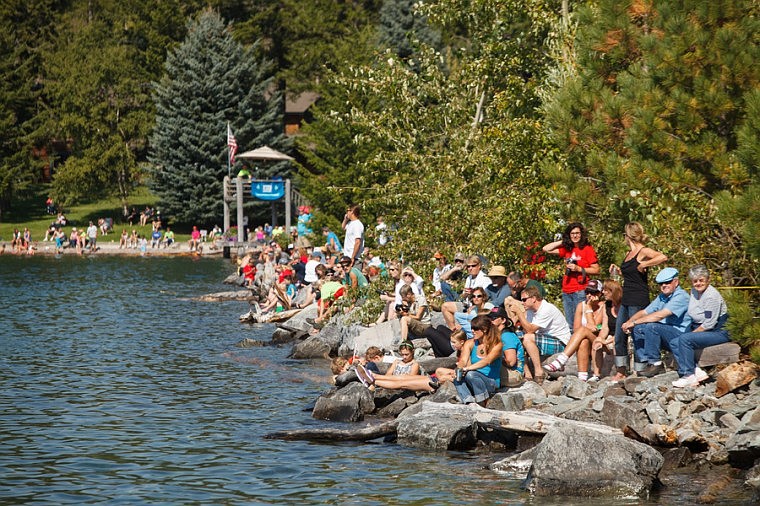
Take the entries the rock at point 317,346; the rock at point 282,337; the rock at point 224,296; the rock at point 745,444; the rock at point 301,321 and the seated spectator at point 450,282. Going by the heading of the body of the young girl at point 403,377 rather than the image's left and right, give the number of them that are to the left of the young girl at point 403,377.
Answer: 1

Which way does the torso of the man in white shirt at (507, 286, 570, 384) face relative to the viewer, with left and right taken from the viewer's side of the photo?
facing to the left of the viewer

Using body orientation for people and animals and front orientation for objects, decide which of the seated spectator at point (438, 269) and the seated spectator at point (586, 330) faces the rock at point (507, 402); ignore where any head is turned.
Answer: the seated spectator at point (586, 330)

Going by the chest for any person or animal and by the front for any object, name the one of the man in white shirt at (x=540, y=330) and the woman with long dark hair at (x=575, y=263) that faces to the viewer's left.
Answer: the man in white shirt

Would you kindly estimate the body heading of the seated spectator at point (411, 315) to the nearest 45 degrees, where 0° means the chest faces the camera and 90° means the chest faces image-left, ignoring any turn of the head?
approximately 90°

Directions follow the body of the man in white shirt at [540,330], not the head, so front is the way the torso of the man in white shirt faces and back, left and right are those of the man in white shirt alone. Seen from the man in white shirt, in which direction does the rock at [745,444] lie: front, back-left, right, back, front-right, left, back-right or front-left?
back-left

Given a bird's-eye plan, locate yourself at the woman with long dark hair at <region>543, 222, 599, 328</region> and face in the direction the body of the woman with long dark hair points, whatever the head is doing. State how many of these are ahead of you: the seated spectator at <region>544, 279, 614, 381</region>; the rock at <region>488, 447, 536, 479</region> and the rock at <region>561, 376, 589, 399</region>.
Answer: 3

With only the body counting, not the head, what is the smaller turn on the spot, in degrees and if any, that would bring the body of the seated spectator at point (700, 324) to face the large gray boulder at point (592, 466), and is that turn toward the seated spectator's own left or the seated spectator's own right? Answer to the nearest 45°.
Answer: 0° — they already face it

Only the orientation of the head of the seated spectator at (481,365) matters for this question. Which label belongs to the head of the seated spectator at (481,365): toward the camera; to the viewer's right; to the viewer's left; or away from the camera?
to the viewer's left

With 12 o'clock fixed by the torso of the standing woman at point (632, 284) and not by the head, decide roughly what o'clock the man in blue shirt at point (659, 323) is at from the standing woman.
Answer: The man in blue shirt is roughly at 9 o'clock from the standing woman.

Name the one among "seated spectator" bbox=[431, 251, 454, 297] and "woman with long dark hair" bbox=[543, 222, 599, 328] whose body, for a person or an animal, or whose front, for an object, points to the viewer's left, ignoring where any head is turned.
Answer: the seated spectator

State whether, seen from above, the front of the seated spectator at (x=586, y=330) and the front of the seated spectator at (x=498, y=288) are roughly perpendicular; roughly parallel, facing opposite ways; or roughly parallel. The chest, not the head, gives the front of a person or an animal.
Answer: roughly parallel

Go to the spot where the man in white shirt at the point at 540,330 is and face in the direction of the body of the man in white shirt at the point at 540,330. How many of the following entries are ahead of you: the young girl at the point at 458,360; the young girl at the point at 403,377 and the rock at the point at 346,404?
3

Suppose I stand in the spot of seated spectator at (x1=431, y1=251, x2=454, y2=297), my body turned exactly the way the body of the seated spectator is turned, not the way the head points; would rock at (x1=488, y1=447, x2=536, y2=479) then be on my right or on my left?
on my left

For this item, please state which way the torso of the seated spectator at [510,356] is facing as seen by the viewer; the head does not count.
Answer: to the viewer's left

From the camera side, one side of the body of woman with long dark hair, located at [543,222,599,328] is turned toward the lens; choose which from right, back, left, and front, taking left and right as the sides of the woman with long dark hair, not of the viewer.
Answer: front
